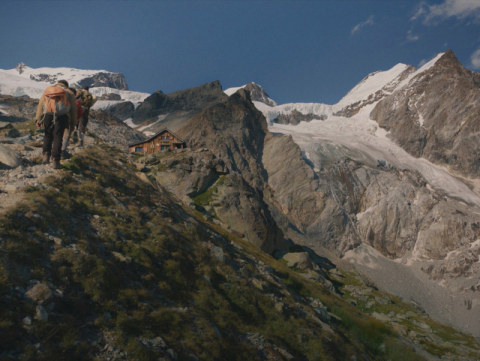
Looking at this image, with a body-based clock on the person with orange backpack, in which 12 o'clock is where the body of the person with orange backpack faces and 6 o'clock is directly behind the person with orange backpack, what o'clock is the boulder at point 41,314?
The boulder is roughly at 6 o'clock from the person with orange backpack.

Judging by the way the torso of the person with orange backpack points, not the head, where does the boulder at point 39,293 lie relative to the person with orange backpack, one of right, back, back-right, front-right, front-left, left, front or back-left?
back

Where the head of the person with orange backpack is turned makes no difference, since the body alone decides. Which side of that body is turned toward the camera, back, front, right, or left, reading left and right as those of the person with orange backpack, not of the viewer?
back
